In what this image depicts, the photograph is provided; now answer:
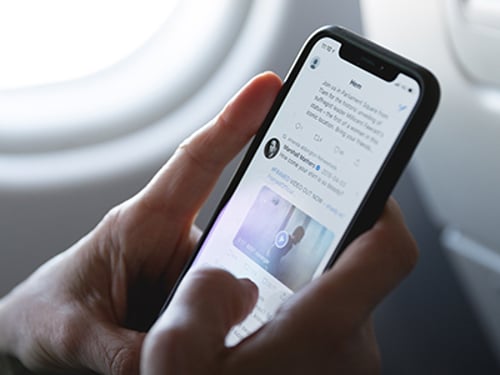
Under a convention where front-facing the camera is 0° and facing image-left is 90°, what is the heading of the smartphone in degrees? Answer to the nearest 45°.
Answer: approximately 45°
